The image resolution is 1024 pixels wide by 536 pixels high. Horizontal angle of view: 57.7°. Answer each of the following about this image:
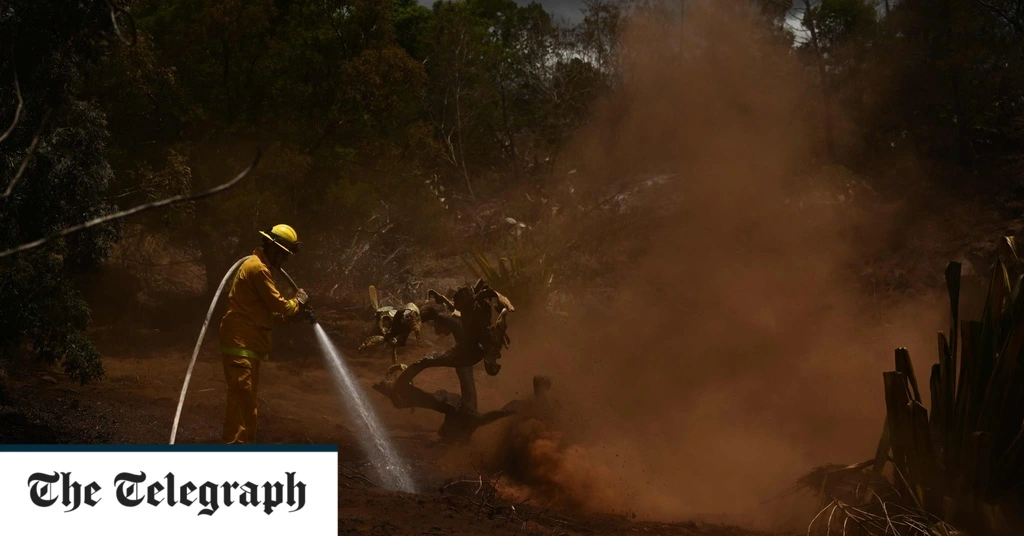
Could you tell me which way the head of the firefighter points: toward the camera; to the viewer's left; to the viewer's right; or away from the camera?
to the viewer's right

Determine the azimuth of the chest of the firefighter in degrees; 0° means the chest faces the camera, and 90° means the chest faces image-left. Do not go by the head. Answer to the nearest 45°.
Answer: approximately 270°

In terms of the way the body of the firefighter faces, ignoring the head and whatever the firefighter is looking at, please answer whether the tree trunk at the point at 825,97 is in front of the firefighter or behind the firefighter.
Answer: in front
